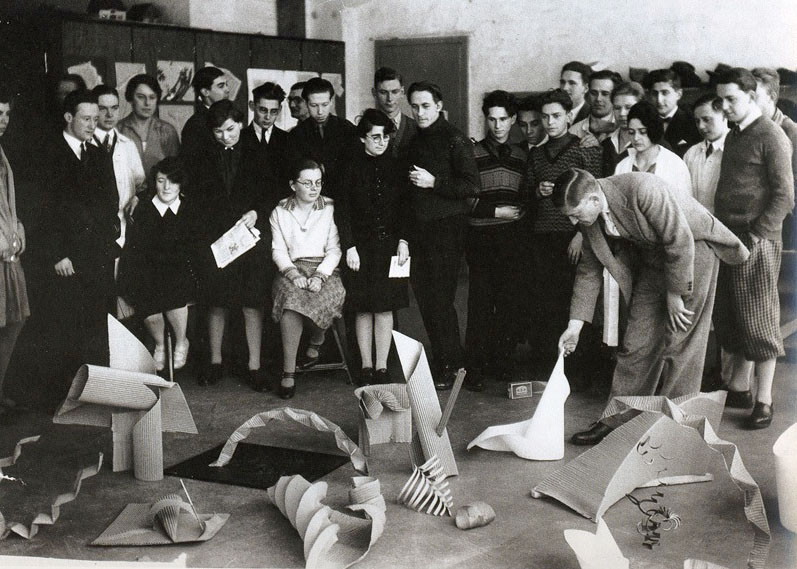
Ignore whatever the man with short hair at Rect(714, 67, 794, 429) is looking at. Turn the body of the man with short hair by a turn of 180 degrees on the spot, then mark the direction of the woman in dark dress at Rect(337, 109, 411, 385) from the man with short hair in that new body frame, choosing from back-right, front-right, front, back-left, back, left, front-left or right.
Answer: back-left

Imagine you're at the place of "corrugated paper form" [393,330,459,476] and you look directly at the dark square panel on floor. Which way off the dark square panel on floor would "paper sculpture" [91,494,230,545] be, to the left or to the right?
left

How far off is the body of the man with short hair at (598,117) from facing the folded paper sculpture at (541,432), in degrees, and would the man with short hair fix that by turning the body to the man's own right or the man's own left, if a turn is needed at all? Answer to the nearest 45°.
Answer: approximately 45° to the man's own left

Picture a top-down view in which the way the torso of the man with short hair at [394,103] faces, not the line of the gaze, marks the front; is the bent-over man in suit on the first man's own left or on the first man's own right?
on the first man's own left

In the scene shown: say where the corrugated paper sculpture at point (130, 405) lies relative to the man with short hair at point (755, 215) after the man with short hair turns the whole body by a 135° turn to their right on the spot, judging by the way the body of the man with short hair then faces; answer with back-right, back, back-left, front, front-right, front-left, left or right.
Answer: back-left

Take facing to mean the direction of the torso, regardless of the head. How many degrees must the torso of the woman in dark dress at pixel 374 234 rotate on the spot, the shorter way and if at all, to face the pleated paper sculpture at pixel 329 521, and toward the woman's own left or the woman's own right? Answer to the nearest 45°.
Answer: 0° — they already face it

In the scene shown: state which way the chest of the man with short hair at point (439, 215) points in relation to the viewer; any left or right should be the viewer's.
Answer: facing the viewer and to the left of the viewer

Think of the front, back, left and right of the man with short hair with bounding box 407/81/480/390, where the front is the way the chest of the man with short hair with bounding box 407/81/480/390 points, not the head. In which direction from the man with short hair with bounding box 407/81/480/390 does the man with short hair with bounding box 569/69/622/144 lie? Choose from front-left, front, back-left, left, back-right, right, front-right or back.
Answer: back-left

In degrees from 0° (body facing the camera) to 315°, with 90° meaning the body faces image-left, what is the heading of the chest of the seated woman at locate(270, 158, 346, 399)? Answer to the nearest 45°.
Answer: approximately 0°

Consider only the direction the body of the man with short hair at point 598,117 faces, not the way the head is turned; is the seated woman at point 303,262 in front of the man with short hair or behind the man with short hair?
in front

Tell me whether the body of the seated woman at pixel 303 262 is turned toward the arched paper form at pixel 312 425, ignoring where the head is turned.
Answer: yes

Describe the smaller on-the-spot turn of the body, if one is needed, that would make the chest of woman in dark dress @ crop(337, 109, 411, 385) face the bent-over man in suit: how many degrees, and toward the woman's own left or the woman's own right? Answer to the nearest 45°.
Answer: approximately 45° to the woman's own left

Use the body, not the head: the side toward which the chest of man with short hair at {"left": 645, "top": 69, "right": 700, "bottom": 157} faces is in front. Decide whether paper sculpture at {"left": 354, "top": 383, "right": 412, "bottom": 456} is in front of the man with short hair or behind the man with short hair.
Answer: in front
